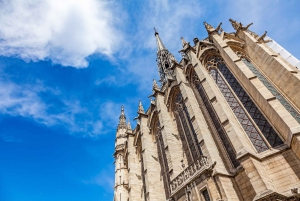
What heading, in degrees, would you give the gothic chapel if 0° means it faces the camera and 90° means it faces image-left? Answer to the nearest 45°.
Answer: approximately 135°
